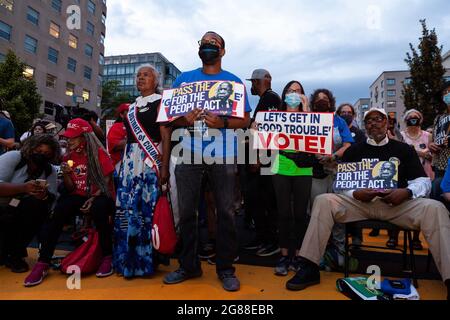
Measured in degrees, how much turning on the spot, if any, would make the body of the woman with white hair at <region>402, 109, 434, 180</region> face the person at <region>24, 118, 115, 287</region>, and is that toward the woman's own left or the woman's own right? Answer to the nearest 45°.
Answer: approximately 45° to the woman's own right

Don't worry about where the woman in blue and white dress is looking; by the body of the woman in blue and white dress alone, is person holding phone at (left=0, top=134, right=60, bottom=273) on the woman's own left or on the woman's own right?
on the woman's own right

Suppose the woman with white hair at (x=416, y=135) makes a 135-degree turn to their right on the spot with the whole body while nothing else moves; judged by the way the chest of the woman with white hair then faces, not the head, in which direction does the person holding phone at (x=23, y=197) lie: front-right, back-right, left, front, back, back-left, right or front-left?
left

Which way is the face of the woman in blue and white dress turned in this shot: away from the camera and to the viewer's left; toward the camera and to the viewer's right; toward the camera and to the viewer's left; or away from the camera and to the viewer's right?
toward the camera and to the viewer's left

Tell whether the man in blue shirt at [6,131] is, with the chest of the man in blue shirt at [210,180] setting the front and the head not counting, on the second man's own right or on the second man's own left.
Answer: on the second man's own right

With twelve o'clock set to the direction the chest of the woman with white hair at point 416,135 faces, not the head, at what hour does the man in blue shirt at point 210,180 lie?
The man in blue shirt is roughly at 1 o'clock from the woman with white hair.

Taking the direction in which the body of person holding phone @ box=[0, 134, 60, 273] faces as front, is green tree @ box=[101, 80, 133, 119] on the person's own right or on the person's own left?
on the person's own left

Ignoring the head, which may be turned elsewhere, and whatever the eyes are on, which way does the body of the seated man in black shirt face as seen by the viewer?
toward the camera

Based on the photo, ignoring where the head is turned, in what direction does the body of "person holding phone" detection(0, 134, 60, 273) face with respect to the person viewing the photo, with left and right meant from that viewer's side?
facing the viewer and to the right of the viewer

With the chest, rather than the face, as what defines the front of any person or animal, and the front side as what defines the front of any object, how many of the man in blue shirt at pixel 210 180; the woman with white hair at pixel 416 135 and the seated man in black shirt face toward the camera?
3

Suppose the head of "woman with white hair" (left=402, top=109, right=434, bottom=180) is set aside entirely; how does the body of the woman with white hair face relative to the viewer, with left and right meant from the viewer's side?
facing the viewer

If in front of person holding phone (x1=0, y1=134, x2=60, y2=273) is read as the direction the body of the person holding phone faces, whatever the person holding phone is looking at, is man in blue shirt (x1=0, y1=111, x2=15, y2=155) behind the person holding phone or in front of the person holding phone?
behind

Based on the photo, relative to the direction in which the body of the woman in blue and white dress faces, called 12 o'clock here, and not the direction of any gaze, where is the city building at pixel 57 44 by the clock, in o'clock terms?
The city building is roughly at 4 o'clock from the woman in blue and white dress.

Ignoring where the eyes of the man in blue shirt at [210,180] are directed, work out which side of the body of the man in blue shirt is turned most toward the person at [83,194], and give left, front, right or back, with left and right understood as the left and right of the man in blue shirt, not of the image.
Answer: right

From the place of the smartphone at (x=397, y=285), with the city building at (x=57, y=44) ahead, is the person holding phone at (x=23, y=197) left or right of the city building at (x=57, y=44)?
left

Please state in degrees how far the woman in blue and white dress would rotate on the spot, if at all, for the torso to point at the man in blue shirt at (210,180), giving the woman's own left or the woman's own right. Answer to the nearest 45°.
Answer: approximately 90° to the woman's own left

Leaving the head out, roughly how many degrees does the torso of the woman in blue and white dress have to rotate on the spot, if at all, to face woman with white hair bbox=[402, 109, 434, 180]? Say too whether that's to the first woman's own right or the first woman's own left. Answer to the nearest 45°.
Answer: approximately 135° to the first woman's own left

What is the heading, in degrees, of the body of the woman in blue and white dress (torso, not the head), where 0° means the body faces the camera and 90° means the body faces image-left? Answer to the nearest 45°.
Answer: approximately 45°

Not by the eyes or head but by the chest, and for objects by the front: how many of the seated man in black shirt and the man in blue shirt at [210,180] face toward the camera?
2
